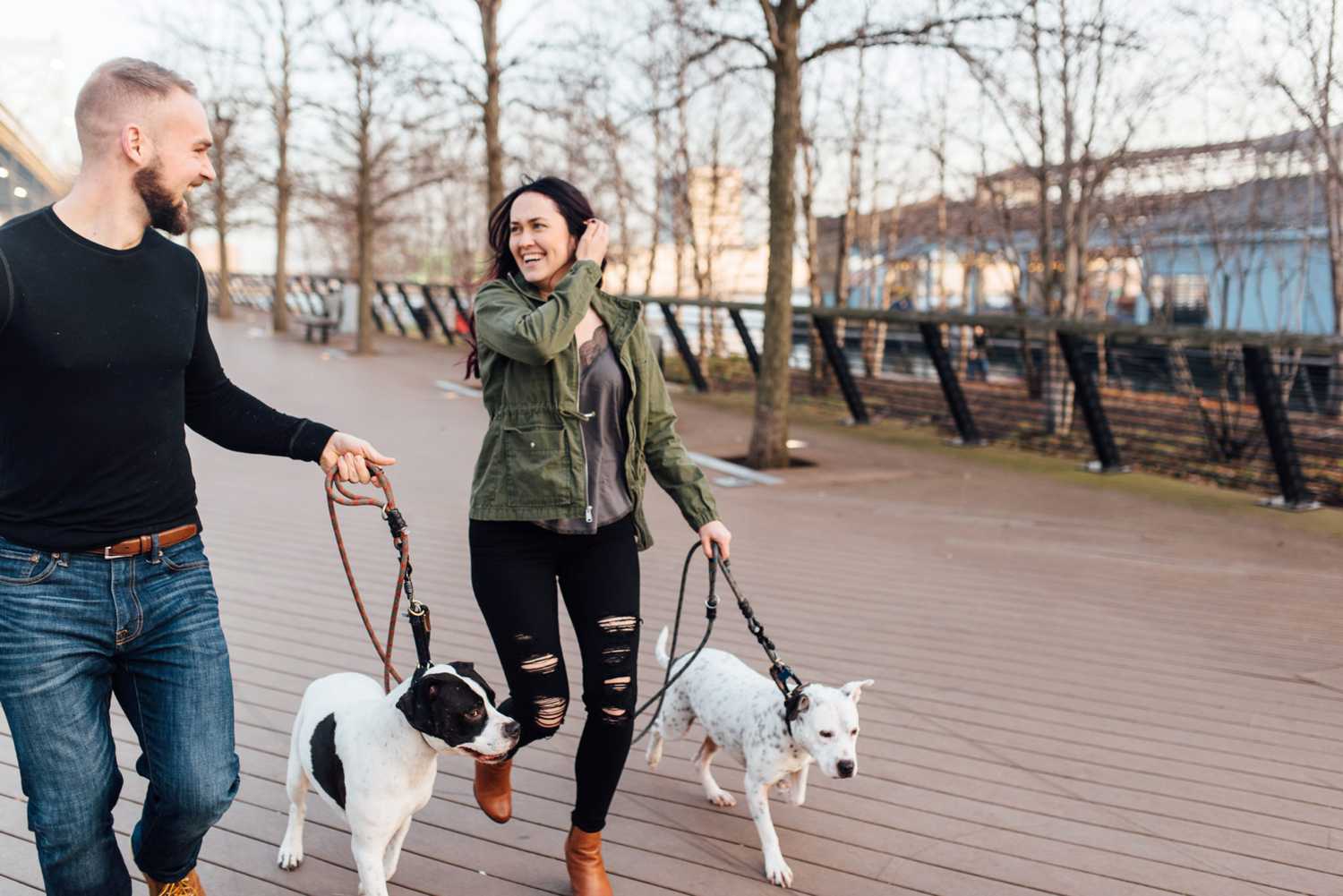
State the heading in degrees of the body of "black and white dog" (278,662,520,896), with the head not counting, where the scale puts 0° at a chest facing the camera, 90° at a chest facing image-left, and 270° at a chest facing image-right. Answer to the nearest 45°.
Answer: approximately 315°

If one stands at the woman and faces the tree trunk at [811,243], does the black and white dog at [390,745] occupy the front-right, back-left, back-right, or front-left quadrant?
back-left

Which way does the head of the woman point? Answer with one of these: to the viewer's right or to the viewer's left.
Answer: to the viewer's left

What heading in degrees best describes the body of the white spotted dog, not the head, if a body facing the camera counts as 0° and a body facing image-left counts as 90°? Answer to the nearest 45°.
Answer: approximately 315°

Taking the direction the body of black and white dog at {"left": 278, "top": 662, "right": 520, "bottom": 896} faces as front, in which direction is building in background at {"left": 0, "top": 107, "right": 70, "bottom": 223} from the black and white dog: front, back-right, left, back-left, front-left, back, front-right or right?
back

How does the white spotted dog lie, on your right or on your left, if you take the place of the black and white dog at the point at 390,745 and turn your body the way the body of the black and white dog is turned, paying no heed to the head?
on your left

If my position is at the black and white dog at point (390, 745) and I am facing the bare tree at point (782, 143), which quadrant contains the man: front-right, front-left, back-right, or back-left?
back-left

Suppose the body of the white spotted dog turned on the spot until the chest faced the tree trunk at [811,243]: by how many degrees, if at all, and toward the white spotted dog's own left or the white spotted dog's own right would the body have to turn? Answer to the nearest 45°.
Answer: approximately 135° to the white spotted dog's own left

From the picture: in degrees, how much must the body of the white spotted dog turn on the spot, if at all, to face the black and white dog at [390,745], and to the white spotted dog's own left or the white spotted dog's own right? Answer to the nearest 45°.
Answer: approximately 90° to the white spotted dog's own right

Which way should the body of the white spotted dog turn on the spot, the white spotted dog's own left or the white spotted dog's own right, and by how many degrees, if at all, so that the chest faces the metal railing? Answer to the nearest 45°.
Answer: approximately 135° to the white spotted dog's own left

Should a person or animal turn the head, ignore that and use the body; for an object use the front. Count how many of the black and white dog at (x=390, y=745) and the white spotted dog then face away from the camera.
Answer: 0
